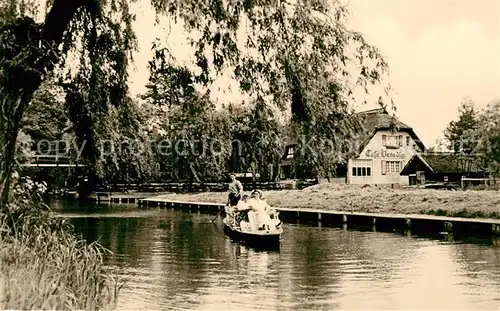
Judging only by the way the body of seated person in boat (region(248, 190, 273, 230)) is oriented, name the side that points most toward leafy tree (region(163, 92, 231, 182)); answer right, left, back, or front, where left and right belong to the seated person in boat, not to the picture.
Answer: back

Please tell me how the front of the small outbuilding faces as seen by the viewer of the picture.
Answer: facing the viewer and to the left of the viewer

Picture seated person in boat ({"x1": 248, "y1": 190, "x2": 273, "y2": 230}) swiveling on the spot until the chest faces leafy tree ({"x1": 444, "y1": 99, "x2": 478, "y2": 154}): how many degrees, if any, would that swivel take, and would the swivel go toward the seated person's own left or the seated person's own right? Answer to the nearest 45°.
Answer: approximately 135° to the seated person's own left

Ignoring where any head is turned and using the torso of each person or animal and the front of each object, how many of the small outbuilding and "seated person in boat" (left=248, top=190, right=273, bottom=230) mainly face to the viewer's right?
0

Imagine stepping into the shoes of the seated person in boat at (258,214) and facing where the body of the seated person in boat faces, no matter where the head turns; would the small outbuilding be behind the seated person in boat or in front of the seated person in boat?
behind

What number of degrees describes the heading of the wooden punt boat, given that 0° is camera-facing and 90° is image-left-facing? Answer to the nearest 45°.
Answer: approximately 315°

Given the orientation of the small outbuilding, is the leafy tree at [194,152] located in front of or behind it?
in front

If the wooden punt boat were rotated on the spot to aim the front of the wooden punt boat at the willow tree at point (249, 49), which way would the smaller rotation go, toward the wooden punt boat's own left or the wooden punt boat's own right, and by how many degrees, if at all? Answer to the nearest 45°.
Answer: approximately 45° to the wooden punt boat's own right
